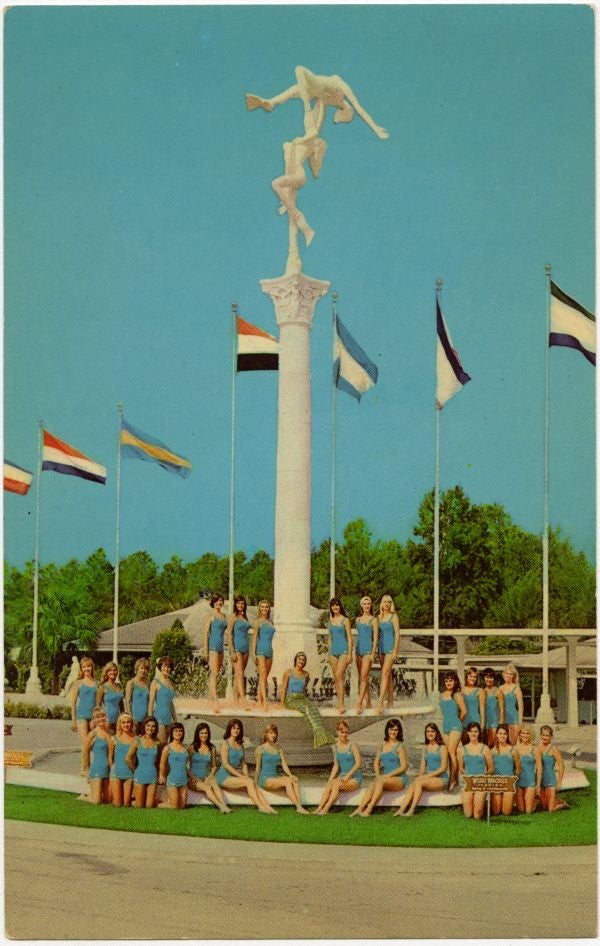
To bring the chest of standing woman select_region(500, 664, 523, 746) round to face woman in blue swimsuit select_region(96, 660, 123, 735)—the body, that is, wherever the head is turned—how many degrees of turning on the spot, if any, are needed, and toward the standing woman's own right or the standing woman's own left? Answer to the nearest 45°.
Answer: approximately 45° to the standing woman's own right

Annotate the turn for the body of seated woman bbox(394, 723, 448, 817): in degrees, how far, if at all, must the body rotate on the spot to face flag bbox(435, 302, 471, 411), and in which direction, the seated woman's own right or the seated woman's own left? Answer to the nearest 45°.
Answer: approximately 135° to the seated woman's own right

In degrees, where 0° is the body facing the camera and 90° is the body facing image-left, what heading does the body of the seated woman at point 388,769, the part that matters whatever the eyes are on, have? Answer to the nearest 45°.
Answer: approximately 45°

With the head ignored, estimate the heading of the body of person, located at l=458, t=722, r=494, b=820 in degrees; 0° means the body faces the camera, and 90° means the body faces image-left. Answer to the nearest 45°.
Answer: approximately 0°

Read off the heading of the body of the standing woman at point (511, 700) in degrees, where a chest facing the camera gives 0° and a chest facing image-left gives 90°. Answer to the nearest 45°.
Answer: approximately 45°

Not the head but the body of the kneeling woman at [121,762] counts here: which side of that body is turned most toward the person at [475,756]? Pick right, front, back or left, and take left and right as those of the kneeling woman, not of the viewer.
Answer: left

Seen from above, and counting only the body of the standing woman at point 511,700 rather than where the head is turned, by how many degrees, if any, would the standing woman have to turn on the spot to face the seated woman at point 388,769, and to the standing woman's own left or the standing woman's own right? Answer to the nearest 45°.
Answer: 0° — they already face them
